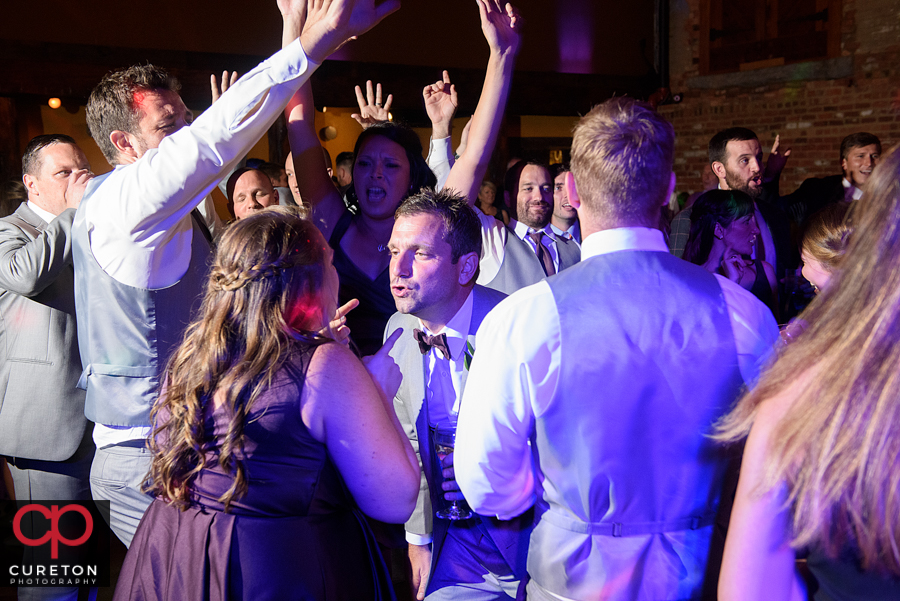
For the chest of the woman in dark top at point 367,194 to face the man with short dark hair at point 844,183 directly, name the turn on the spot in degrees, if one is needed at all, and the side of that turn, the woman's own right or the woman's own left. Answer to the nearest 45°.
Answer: approximately 135° to the woman's own left

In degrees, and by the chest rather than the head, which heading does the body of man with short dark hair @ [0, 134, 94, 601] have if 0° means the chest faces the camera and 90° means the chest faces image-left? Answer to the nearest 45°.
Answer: approximately 315°

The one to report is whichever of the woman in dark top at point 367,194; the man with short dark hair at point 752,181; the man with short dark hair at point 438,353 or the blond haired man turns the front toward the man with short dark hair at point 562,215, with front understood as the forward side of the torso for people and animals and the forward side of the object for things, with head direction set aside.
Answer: the blond haired man

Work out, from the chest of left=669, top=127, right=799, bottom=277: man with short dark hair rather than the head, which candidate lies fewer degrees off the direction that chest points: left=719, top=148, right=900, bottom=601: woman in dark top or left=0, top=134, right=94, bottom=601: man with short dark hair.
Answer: the woman in dark top

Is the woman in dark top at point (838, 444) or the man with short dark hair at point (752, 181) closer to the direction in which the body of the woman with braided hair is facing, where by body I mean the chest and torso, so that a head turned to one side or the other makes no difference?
the man with short dark hair

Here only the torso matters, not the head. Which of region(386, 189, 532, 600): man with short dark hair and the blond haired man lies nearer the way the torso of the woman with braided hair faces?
the man with short dark hair

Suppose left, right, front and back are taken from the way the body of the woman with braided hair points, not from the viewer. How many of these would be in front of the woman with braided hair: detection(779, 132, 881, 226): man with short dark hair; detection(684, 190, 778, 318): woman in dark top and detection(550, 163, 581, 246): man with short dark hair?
3

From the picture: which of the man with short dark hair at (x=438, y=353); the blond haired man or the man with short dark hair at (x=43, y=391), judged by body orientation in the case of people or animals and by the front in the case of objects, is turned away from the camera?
the blond haired man

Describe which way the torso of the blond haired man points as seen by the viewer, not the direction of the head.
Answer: away from the camera

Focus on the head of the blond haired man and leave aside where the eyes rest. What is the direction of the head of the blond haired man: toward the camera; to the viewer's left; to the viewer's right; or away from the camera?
away from the camera

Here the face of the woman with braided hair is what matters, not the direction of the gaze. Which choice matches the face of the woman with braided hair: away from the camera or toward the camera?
away from the camera

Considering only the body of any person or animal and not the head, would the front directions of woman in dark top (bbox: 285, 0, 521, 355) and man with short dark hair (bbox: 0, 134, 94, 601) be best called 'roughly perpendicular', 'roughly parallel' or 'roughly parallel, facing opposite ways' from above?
roughly perpendicular

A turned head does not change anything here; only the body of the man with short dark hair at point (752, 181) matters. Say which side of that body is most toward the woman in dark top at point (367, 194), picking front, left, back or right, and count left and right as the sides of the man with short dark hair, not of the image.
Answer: right
